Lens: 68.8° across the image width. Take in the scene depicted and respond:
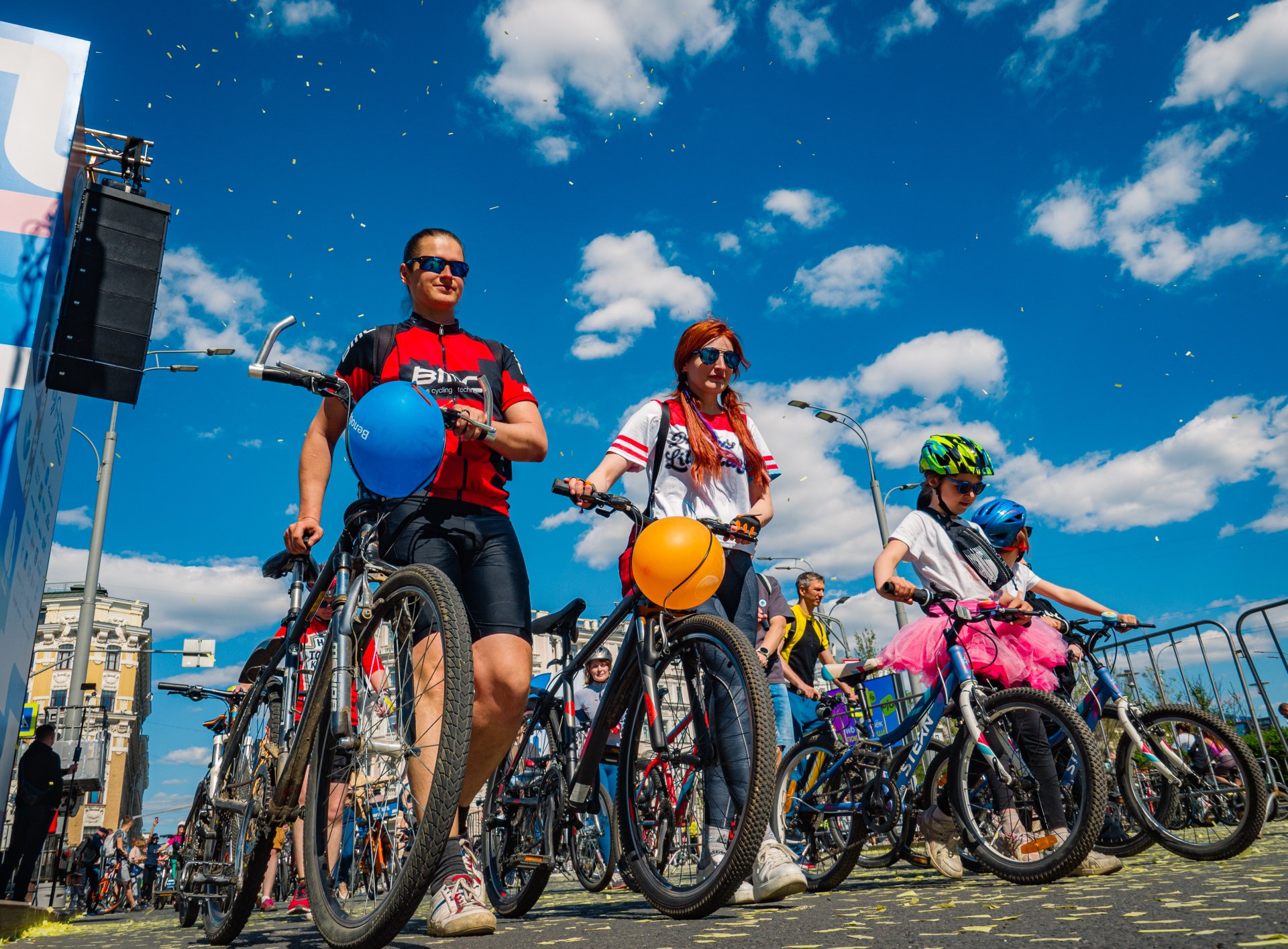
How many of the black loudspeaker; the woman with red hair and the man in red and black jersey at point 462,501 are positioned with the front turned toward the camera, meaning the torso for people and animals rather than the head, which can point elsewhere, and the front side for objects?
3

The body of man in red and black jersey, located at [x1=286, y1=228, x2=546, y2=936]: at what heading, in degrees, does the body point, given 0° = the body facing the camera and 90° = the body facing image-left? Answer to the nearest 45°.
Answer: approximately 0°

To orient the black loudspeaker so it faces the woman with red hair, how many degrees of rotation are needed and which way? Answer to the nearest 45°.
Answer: approximately 45° to its left

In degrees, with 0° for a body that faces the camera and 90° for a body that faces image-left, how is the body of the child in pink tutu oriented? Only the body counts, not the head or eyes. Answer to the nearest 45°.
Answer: approximately 315°

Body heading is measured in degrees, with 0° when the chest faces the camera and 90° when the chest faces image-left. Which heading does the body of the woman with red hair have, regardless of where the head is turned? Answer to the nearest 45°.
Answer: approximately 0°

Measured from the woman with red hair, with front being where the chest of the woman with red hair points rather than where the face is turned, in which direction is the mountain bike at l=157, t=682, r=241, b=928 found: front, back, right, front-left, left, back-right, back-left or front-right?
right

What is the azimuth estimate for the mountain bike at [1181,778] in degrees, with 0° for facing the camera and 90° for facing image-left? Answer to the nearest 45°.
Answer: approximately 315°

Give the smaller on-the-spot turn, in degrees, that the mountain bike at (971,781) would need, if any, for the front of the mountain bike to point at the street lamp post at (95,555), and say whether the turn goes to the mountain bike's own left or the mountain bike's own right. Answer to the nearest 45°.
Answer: approximately 180°

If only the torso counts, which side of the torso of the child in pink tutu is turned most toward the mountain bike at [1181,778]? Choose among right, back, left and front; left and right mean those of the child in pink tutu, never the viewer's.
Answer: left

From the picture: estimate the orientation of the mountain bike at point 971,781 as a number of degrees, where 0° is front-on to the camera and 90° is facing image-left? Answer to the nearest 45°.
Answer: approximately 315°

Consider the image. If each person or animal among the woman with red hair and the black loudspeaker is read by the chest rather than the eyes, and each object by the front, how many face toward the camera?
2

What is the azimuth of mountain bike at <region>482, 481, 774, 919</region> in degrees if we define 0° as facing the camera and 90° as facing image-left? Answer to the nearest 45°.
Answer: approximately 315°

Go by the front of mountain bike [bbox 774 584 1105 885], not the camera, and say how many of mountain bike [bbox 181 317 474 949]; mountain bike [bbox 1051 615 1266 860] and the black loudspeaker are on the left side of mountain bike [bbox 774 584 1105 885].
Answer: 1
